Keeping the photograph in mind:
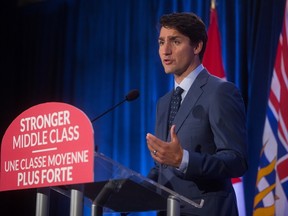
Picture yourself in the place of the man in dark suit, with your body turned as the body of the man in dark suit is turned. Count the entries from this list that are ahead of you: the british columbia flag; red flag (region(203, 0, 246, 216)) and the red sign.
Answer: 1

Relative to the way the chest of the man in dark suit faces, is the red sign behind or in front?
in front

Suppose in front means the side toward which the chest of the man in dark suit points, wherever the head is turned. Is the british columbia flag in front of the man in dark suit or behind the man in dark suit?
behind

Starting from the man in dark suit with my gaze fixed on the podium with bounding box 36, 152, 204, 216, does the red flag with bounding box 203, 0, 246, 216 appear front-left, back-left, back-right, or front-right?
back-right

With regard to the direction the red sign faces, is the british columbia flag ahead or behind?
behind
